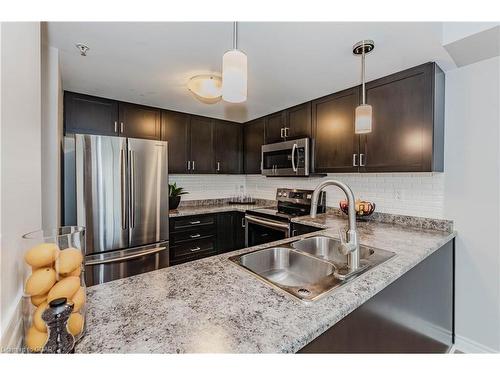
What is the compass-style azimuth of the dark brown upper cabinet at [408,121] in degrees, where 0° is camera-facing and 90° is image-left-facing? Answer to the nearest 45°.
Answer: approximately 45°

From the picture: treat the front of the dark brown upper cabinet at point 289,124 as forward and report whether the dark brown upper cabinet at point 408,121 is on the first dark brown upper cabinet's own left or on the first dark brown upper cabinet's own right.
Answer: on the first dark brown upper cabinet's own left

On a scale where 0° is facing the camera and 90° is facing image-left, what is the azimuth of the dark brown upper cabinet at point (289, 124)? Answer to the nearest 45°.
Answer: approximately 45°

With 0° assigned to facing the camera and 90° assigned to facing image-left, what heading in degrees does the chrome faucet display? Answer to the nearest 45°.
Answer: approximately 135°

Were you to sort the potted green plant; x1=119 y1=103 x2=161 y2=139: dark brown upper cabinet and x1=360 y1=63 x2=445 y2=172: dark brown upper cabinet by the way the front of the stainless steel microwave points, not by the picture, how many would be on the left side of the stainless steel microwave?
1

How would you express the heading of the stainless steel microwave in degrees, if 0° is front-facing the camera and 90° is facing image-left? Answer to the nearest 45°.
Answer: approximately 45°

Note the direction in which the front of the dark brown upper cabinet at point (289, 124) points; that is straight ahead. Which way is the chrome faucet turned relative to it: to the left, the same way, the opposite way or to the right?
to the right
